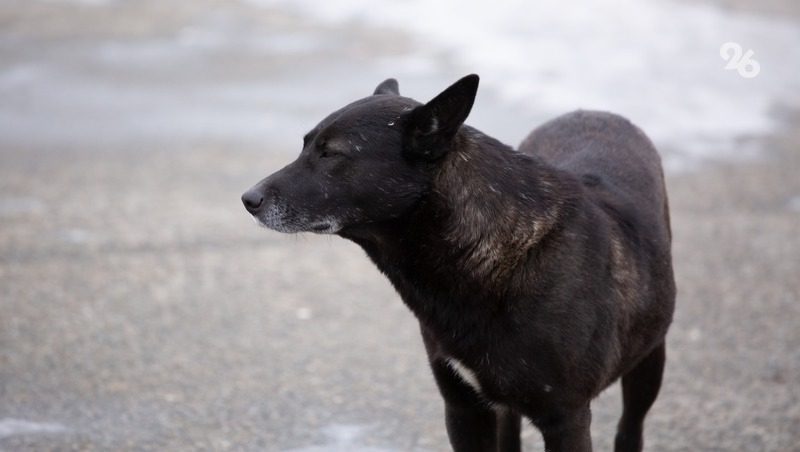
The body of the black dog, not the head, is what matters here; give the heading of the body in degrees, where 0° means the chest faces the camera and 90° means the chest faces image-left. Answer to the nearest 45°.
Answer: approximately 45°
